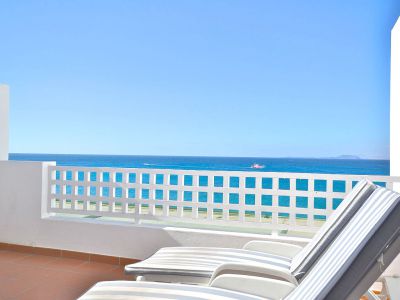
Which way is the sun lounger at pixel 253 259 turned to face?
to the viewer's left
